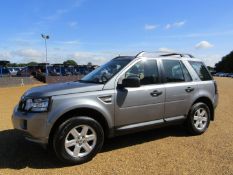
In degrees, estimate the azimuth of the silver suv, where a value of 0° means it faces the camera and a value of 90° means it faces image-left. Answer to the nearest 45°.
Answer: approximately 45°
